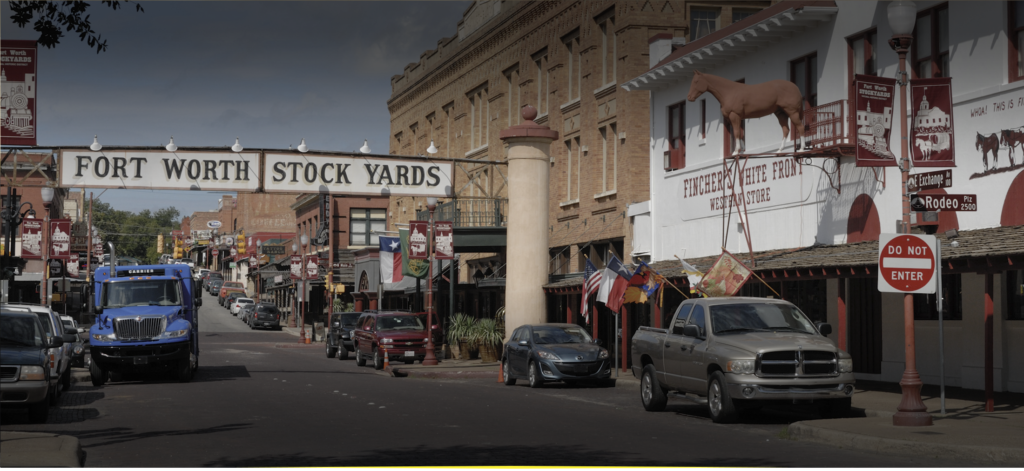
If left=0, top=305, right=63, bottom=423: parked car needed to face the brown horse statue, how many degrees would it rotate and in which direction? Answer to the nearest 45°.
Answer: approximately 90° to its left

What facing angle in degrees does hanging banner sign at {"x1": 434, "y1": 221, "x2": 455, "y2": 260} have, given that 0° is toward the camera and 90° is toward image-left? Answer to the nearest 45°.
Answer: approximately 0°

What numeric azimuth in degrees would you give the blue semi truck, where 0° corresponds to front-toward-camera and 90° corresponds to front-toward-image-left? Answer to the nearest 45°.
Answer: approximately 0°

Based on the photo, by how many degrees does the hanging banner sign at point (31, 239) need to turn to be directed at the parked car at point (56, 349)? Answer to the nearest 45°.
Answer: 0° — it already faces it

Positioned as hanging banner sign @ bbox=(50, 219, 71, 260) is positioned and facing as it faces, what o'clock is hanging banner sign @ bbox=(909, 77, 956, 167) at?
hanging banner sign @ bbox=(909, 77, 956, 167) is roughly at 11 o'clock from hanging banner sign @ bbox=(50, 219, 71, 260).

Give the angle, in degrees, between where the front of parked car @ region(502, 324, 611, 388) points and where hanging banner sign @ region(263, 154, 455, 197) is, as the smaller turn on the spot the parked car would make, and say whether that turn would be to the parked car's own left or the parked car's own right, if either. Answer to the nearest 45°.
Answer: approximately 180°

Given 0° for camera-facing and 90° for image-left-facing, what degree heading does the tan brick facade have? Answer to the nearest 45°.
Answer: approximately 45°

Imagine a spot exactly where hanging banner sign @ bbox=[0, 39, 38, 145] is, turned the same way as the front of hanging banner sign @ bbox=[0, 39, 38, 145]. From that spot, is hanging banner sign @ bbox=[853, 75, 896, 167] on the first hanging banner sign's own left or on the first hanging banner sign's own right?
on the first hanging banner sign's own left
